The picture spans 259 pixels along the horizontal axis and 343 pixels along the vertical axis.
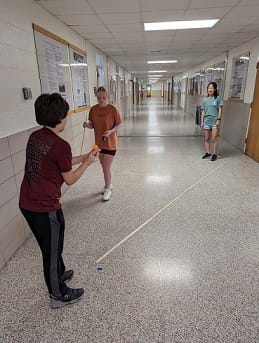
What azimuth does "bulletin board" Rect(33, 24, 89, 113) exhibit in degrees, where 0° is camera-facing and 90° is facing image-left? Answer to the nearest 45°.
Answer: approximately 315°

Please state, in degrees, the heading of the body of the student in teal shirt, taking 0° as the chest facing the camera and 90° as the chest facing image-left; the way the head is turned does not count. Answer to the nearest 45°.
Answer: approximately 45°

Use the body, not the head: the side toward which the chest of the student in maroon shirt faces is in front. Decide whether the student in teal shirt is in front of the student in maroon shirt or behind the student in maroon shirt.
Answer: in front

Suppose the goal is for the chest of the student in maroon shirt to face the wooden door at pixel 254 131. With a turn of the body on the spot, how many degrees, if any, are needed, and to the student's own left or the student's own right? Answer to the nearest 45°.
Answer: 0° — they already face it

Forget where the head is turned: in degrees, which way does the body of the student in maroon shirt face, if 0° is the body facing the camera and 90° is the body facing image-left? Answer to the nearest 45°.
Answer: approximately 225°

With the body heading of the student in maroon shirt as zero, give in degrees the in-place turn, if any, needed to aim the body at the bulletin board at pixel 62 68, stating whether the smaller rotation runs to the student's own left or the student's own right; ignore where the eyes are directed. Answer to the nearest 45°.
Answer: approximately 45° to the student's own left

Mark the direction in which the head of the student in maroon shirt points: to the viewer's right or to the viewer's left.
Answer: to the viewer's right

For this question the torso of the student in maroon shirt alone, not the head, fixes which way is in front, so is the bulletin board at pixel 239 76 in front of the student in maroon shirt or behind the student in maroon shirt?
in front

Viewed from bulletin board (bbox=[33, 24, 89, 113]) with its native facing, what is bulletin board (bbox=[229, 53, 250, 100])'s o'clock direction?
bulletin board (bbox=[229, 53, 250, 100]) is roughly at 10 o'clock from bulletin board (bbox=[33, 24, 89, 113]).

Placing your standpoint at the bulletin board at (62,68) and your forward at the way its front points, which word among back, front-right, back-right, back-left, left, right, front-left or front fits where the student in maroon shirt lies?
front-right

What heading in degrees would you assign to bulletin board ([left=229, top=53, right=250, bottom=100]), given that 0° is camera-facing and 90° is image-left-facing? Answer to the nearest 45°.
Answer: approximately 45°

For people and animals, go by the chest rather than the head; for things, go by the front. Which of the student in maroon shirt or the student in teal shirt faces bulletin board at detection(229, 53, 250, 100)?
the student in maroon shirt
